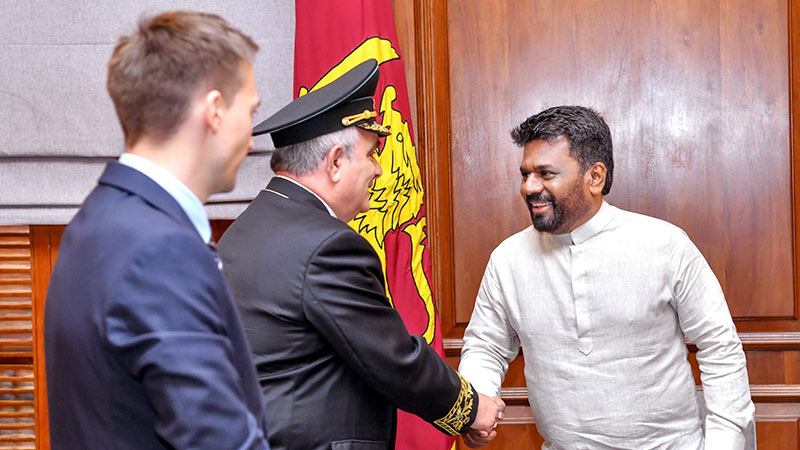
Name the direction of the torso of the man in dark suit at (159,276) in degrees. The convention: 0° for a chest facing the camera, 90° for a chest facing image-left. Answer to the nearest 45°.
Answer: approximately 225°

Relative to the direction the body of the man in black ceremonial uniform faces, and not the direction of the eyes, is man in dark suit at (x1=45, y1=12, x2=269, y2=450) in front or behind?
behind

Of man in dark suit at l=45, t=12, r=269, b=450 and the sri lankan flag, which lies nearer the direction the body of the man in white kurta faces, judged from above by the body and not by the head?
the man in dark suit

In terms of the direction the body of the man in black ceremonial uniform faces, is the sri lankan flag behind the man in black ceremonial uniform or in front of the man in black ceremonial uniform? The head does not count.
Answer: in front

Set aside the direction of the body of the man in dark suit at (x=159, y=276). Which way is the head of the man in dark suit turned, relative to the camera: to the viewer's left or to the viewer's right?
to the viewer's right

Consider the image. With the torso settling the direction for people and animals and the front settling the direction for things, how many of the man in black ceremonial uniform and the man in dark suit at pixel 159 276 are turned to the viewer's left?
0

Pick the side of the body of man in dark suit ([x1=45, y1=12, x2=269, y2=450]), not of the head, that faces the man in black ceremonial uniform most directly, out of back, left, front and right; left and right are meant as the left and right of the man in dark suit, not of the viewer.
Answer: front

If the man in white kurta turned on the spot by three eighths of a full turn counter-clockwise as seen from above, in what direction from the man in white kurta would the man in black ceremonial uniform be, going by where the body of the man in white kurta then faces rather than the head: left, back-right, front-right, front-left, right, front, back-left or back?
back-right

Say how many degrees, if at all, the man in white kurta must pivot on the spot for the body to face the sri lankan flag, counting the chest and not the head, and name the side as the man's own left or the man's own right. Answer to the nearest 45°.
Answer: approximately 45° to the man's own right

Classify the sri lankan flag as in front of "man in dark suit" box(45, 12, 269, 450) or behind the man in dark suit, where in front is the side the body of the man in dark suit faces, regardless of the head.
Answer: in front

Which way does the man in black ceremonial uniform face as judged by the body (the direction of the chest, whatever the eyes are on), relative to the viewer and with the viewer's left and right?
facing away from the viewer and to the right of the viewer

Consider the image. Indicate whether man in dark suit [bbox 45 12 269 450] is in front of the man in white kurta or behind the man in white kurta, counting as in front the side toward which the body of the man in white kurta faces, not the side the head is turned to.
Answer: in front
